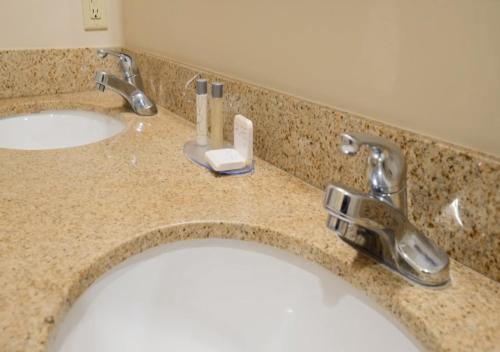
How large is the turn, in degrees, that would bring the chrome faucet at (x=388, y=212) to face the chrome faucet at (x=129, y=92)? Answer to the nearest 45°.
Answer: approximately 90° to its right

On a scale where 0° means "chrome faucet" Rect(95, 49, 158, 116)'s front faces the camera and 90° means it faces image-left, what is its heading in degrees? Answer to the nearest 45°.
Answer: approximately 90°

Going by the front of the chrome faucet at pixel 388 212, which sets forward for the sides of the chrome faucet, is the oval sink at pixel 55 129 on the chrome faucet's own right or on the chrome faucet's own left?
on the chrome faucet's own right
